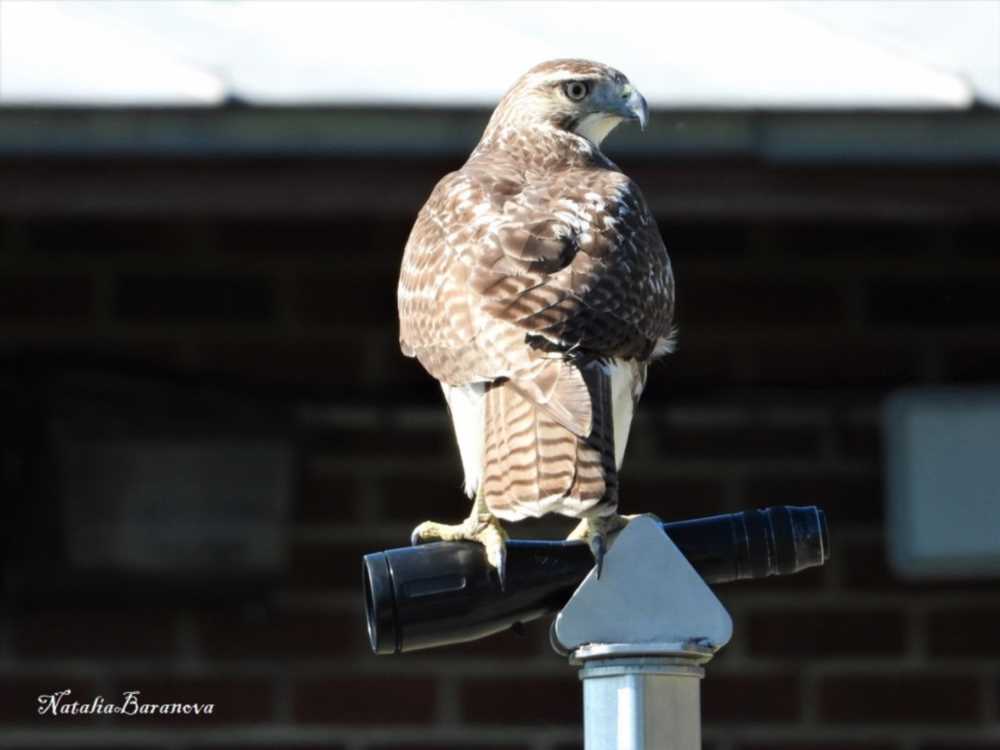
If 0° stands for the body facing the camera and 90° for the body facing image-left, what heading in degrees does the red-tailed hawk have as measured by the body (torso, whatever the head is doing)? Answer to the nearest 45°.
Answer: approximately 180°
